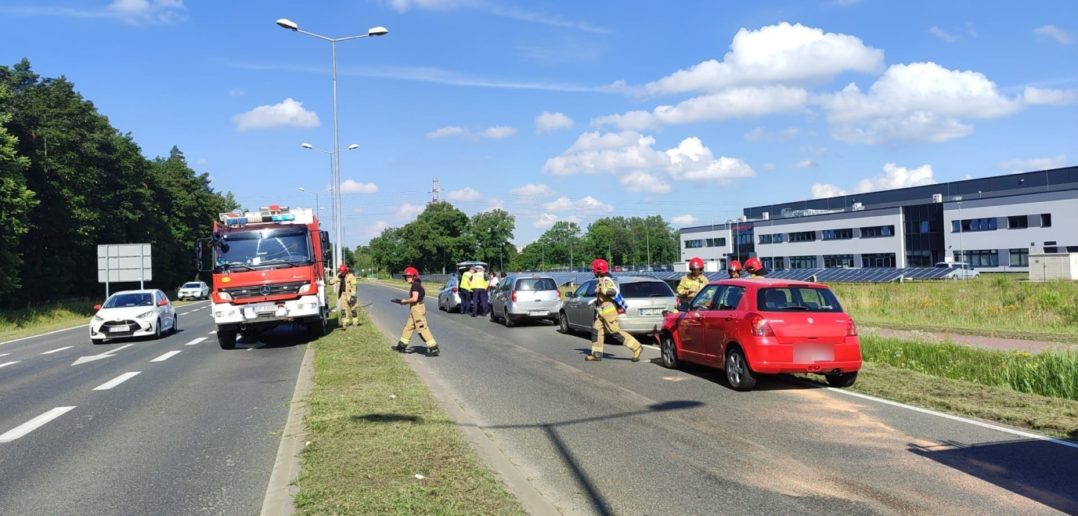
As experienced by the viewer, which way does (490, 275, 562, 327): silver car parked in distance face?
facing away from the viewer and to the left of the viewer

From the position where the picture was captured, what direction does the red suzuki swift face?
facing away from the viewer and to the left of the viewer

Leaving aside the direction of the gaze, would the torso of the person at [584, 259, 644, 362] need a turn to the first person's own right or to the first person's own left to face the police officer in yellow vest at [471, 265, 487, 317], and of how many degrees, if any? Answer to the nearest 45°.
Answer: approximately 90° to the first person's own right

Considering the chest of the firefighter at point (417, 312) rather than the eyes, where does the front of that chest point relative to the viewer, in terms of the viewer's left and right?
facing to the left of the viewer

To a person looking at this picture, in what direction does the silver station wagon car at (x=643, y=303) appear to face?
facing away from the viewer and to the left of the viewer

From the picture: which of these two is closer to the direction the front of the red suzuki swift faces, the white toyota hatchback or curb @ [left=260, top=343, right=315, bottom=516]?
the white toyota hatchback

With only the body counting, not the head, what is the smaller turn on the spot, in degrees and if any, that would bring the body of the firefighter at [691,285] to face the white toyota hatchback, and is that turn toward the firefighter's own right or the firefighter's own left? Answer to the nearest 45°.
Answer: approximately 90° to the firefighter's own right
